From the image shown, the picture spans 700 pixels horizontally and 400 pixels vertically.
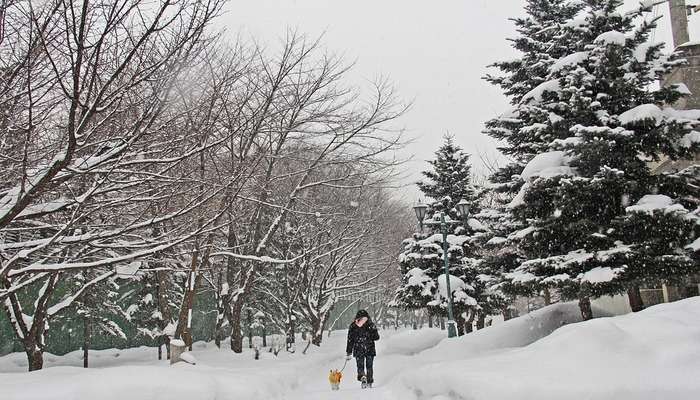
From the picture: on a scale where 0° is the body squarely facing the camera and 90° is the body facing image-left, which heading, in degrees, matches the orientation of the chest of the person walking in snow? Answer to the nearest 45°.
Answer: approximately 0°

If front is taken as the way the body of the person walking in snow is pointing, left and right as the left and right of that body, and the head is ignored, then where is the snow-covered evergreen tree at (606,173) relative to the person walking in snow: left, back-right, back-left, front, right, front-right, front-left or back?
left

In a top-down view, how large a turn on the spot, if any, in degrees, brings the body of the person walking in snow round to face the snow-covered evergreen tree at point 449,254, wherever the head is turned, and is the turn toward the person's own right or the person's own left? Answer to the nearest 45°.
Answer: approximately 180°

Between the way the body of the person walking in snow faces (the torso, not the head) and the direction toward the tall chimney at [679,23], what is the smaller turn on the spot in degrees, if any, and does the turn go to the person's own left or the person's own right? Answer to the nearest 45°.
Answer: approximately 135° to the person's own left

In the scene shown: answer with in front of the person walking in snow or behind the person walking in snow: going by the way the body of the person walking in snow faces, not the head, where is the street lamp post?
behind

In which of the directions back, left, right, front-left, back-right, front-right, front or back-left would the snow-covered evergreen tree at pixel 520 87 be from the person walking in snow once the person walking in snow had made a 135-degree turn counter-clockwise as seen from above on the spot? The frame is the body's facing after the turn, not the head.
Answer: front
